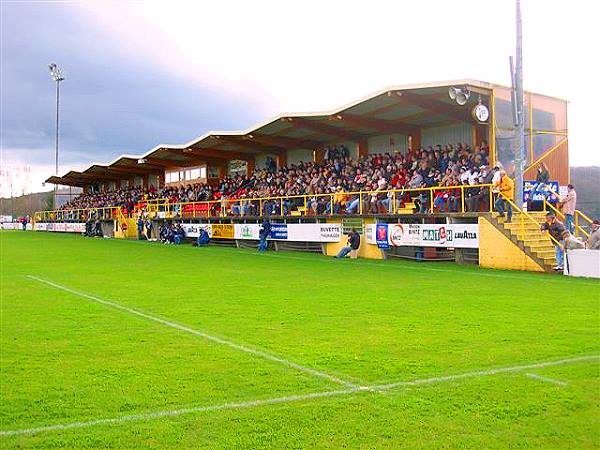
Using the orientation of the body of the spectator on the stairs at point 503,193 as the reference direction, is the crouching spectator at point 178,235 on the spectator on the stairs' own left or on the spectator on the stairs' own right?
on the spectator on the stairs' own right

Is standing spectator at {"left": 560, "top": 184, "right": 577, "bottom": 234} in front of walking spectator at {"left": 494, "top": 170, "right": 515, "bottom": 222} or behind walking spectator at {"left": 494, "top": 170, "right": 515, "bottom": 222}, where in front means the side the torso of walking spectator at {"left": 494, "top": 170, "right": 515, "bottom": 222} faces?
behind

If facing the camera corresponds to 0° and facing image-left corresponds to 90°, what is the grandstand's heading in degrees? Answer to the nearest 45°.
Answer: approximately 45°

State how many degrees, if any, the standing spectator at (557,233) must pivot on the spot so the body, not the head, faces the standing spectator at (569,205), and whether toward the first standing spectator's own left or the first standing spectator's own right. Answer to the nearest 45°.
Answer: approximately 135° to the first standing spectator's own right
